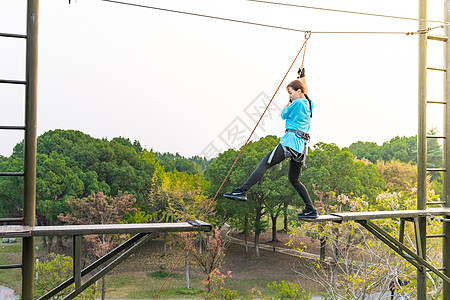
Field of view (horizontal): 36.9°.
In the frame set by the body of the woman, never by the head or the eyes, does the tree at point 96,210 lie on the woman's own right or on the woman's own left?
on the woman's own right

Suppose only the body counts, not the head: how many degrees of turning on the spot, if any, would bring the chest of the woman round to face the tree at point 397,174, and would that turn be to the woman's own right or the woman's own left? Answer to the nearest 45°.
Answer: approximately 90° to the woman's own right

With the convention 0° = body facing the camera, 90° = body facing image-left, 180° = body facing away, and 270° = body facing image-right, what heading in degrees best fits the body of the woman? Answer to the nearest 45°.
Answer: approximately 90°
